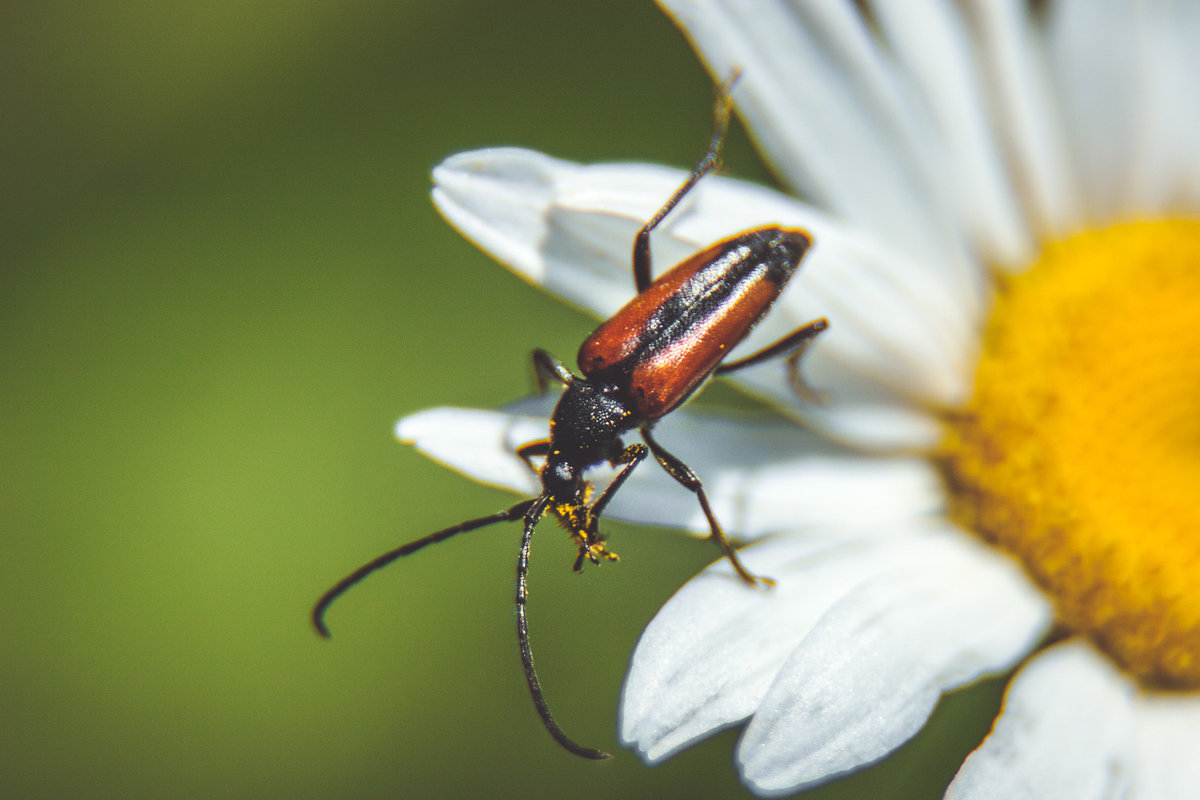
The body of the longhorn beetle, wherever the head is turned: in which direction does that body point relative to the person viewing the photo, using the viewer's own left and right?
facing the viewer and to the left of the viewer
